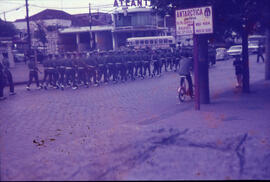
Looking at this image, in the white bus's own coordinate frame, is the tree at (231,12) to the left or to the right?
on its left

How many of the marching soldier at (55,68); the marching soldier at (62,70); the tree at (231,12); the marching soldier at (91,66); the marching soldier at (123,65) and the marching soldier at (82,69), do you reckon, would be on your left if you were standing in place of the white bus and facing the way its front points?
6

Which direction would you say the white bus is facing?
to the viewer's left

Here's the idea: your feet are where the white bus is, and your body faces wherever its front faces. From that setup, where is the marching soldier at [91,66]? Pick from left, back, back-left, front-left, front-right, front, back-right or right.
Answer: left

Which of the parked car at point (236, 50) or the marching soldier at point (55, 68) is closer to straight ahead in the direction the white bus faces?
the marching soldier

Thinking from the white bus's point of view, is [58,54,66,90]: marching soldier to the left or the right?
on its left

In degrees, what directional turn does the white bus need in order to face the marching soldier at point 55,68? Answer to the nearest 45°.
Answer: approximately 90° to its left

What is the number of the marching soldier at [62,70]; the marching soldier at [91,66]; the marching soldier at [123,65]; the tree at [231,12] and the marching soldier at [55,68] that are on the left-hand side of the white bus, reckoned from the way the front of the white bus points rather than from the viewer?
5
